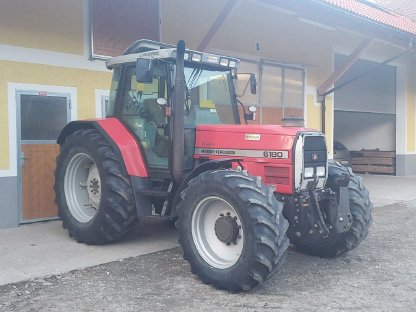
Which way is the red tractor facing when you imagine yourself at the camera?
facing the viewer and to the right of the viewer

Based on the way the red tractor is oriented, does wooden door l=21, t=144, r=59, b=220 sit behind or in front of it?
behind

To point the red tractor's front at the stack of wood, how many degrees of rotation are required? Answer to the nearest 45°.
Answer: approximately 90° to its left

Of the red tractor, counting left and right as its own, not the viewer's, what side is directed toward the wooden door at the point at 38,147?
back
